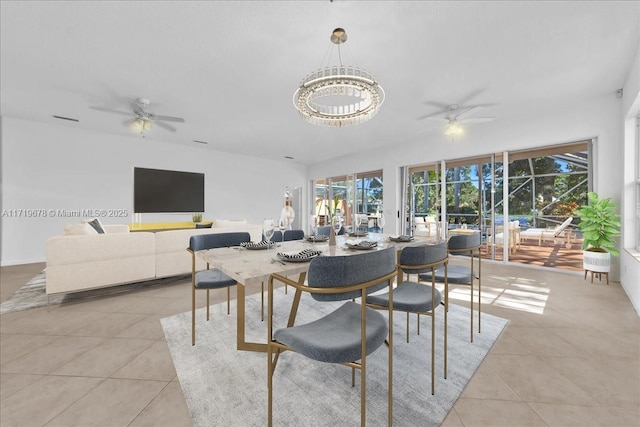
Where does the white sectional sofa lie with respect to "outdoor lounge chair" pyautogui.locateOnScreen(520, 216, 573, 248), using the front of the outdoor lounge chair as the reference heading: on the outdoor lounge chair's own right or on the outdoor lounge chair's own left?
on the outdoor lounge chair's own left

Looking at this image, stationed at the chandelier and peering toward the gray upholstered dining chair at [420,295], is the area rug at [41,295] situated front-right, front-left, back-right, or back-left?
back-right

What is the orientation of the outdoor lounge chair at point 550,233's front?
to the viewer's left

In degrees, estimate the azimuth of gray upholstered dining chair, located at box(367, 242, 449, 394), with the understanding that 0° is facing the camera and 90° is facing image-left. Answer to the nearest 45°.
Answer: approximately 135°

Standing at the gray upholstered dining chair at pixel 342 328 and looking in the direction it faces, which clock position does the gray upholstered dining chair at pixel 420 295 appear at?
the gray upholstered dining chair at pixel 420 295 is roughly at 3 o'clock from the gray upholstered dining chair at pixel 342 328.

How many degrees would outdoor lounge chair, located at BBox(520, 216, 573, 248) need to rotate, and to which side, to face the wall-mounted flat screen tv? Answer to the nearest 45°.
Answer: approximately 45° to its left

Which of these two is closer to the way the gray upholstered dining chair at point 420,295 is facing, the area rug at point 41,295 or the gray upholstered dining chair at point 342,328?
the area rug

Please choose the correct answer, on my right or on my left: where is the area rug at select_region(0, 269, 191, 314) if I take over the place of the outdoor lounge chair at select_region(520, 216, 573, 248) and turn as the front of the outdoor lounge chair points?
on my left

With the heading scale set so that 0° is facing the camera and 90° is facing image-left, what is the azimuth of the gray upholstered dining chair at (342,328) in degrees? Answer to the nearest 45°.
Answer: approximately 135°

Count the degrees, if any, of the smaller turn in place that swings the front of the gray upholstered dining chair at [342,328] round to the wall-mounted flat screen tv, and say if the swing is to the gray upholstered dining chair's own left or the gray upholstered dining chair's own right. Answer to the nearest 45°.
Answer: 0° — it already faces it

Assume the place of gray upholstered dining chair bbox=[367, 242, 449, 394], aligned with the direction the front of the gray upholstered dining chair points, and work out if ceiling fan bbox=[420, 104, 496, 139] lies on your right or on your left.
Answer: on your right
